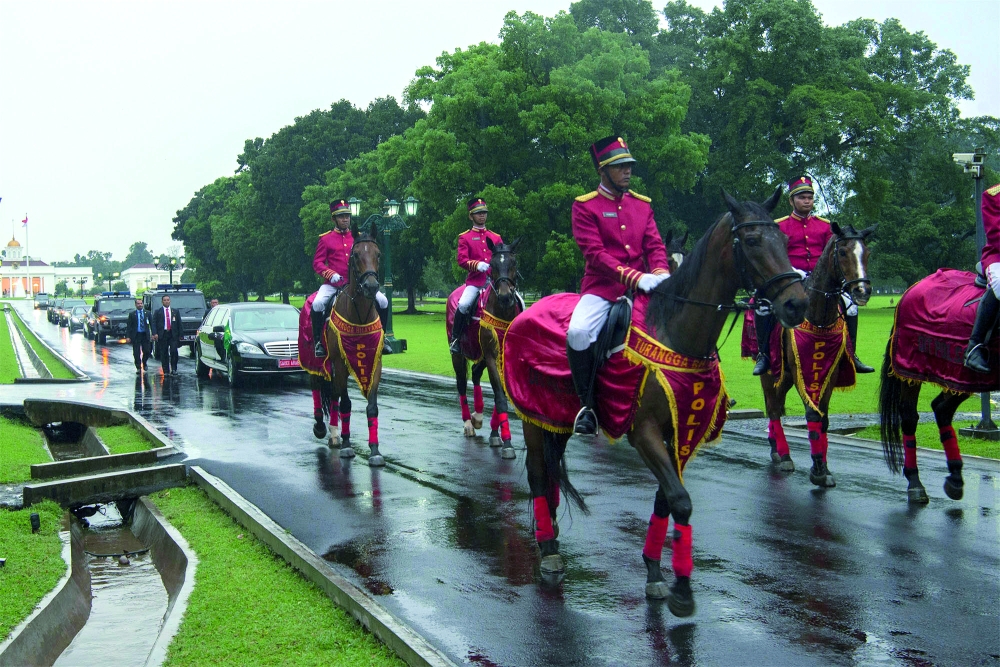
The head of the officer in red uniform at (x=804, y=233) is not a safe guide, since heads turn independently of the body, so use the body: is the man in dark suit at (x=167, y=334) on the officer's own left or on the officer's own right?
on the officer's own right

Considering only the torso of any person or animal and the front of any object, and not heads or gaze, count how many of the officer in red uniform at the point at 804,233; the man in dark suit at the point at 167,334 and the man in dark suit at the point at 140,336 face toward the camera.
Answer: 3

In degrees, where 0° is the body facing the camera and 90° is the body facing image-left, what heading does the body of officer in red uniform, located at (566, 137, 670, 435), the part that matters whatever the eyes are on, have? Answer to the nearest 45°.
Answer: approximately 315°

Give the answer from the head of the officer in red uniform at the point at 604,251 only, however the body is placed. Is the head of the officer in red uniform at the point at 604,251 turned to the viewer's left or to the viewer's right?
to the viewer's right

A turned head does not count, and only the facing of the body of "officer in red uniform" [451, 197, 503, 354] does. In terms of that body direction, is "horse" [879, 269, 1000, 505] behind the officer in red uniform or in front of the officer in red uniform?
in front

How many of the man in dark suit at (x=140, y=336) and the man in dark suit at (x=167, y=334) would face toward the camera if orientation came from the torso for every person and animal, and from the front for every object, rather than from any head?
2

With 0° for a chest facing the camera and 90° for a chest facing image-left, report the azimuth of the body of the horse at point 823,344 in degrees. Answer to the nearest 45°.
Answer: approximately 315°

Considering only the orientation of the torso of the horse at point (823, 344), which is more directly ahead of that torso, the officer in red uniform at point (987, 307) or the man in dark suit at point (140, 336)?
the officer in red uniform

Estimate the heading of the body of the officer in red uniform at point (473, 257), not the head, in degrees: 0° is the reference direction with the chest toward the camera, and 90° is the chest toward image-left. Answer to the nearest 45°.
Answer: approximately 315°

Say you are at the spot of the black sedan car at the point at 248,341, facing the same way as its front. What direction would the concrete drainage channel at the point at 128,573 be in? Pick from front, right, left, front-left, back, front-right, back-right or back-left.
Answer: front-right

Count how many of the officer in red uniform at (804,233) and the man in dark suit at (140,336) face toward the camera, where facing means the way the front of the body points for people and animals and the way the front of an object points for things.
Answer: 2
